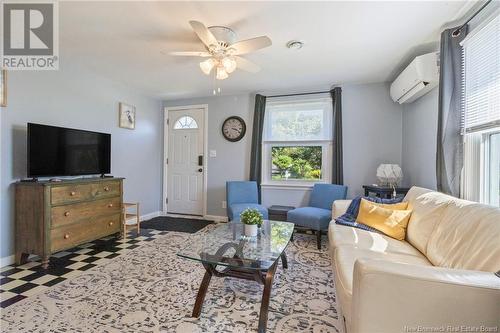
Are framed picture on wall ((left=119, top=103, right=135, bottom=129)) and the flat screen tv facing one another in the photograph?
no

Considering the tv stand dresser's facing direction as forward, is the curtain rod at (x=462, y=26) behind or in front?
in front

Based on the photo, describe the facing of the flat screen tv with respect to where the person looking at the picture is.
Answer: facing the viewer and to the right of the viewer

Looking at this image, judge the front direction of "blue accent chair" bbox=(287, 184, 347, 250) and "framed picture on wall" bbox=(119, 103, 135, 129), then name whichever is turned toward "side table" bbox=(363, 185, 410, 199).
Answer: the framed picture on wall

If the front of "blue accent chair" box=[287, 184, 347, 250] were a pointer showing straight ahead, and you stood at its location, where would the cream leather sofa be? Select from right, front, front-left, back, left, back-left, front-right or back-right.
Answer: front-left

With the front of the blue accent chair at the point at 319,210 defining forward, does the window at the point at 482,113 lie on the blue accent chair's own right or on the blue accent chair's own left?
on the blue accent chair's own left

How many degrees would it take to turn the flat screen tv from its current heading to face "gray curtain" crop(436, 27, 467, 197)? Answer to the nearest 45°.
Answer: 0° — it already faces it

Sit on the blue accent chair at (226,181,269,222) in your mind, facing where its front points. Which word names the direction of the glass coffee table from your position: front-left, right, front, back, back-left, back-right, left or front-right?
front-right

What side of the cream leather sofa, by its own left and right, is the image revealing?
left

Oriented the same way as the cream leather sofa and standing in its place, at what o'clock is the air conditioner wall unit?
The air conditioner wall unit is roughly at 3 o'clock from the cream leather sofa.

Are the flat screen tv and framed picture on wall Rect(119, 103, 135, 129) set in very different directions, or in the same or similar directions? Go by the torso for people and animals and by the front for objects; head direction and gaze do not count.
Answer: same or similar directions

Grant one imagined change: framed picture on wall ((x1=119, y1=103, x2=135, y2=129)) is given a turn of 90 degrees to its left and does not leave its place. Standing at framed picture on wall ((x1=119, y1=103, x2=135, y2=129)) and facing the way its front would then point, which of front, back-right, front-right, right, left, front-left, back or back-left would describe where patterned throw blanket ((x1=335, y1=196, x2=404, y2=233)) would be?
right

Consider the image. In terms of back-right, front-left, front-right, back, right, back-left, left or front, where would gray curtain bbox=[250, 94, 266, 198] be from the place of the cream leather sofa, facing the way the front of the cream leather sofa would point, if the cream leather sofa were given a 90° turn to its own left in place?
back-right

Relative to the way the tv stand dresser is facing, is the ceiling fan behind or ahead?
ahead

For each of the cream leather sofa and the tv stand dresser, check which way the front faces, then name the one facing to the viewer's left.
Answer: the cream leather sofa

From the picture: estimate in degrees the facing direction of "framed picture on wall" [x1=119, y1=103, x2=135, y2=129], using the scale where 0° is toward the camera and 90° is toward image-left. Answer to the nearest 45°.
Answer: approximately 315°
